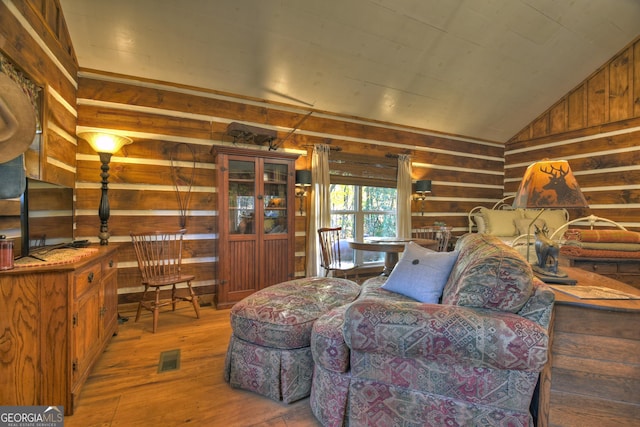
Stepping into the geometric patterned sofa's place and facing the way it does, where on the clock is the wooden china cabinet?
The wooden china cabinet is roughly at 1 o'clock from the geometric patterned sofa.

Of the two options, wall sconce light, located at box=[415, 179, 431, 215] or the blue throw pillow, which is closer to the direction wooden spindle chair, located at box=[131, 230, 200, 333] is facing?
the blue throw pillow

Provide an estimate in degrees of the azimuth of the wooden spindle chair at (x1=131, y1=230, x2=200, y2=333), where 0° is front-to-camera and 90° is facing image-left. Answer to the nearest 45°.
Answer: approximately 315°

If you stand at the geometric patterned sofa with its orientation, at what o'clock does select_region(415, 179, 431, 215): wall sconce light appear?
The wall sconce light is roughly at 3 o'clock from the geometric patterned sofa.

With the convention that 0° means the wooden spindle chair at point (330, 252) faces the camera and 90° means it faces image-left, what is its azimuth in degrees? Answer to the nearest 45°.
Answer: approximately 315°

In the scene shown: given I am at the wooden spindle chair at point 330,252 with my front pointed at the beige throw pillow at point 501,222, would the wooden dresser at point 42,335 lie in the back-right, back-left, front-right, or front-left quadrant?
back-right

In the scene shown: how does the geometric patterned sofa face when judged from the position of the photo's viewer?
facing to the left of the viewer

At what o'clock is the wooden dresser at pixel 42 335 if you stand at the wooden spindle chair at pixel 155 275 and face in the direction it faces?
The wooden dresser is roughly at 2 o'clock from the wooden spindle chair.

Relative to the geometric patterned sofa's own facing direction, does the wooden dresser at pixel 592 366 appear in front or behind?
behind

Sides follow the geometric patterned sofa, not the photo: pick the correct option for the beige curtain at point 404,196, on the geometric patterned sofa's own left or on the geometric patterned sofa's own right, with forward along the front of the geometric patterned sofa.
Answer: on the geometric patterned sofa's own right

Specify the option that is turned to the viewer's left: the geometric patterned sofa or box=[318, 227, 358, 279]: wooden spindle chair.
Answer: the geometric patterned sofa

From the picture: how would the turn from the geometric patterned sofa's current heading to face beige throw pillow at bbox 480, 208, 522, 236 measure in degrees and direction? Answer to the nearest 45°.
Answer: approximately 90° to its right
